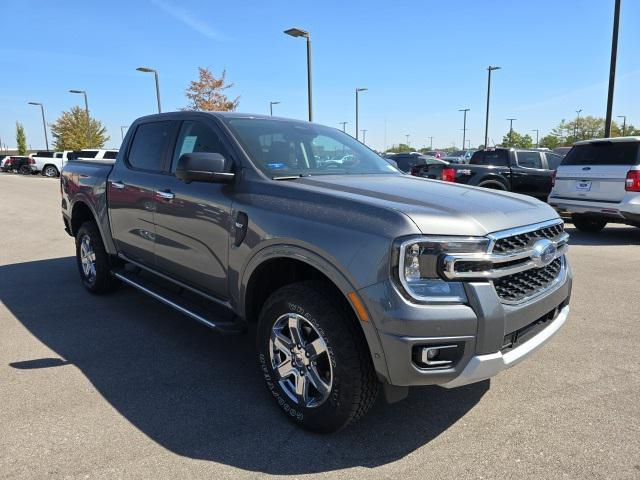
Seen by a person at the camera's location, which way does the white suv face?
facing away from the viewer and to the right of the viewer

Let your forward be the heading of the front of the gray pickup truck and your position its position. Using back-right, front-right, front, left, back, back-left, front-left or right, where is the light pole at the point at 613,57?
left

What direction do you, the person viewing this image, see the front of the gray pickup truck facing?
facing the viewer and to the right of the viewer

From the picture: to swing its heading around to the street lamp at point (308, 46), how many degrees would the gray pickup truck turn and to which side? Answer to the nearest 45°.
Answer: approximately 135° to its left
